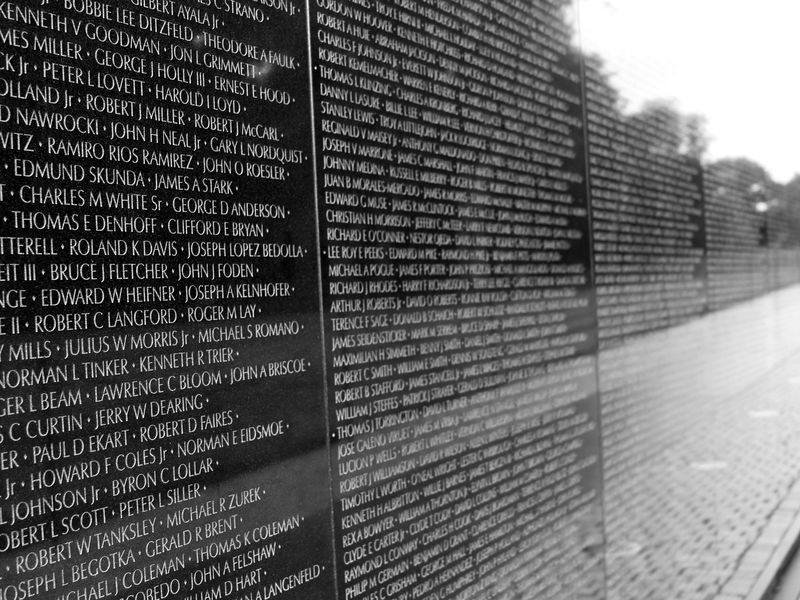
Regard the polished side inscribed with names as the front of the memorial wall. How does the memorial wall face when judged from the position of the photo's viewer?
facing the viewer and to the right of the viewer
